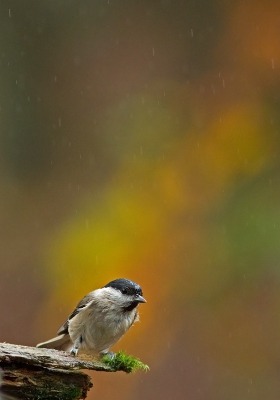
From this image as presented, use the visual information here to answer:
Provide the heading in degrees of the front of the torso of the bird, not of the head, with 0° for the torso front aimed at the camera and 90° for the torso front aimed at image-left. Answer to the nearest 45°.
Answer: approximately 315°
